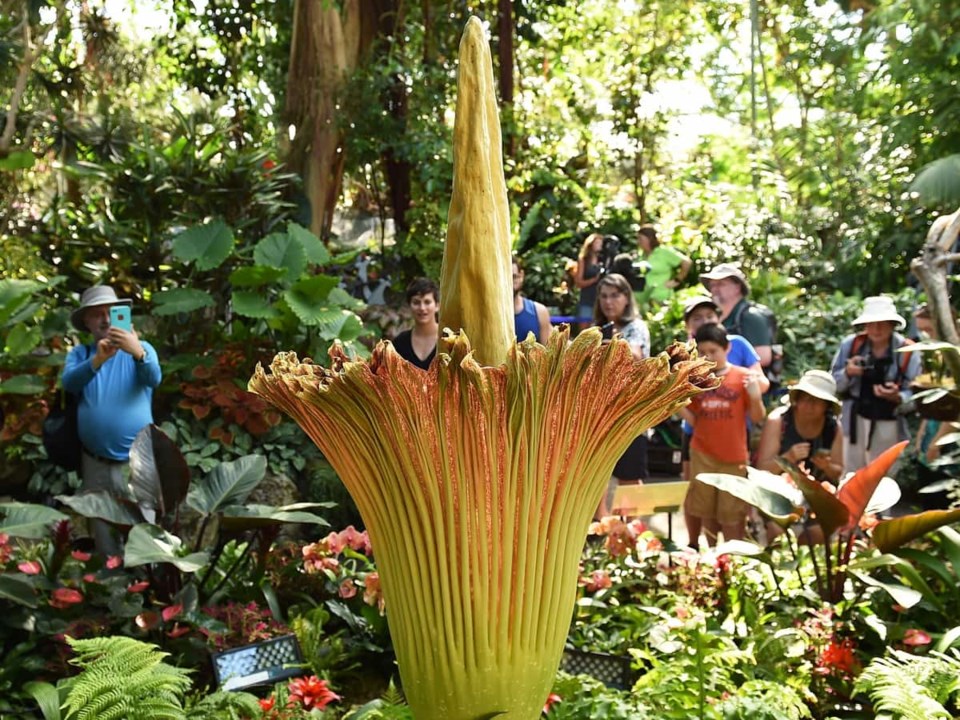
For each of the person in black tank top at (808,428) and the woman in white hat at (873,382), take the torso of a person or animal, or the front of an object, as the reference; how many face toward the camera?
2

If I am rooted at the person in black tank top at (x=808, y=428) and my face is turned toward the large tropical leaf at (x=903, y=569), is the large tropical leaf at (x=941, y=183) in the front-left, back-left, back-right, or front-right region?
back-left

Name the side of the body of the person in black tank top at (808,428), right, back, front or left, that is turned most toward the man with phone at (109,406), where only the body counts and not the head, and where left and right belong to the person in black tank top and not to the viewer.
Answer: right

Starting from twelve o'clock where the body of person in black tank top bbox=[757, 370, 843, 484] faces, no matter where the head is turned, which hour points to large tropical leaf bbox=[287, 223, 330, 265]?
The large tropical leaf is roughly at 4 o'clock from the person in black tank top.

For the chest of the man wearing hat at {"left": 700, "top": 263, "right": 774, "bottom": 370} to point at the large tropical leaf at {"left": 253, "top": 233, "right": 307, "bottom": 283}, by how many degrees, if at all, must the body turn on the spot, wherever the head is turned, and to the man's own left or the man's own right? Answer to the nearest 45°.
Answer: approximately 45° to the man's own right

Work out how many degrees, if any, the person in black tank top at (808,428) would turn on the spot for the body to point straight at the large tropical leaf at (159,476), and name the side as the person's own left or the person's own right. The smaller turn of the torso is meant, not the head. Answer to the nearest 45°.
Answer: approximately 45° to the person's own right

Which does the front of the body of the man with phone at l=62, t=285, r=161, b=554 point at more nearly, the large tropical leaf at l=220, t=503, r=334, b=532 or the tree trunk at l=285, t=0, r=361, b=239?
the large tropical leaf

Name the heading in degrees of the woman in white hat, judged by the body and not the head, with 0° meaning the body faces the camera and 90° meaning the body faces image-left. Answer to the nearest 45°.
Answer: approximately 0°

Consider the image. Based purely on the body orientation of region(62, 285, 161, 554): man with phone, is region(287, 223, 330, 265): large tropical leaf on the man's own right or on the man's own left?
on the man's own left

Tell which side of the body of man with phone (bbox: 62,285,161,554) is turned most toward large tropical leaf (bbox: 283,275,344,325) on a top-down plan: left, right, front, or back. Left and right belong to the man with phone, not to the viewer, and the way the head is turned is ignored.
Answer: left

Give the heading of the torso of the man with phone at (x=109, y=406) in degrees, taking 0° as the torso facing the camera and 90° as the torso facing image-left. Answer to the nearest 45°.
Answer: approximately 315°
